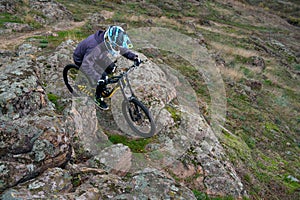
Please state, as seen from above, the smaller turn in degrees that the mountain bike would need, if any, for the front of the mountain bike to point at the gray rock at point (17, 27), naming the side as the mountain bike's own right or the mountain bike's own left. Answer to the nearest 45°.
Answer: approximately 180°

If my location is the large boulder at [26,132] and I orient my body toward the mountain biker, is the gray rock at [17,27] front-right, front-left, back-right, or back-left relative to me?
front-left

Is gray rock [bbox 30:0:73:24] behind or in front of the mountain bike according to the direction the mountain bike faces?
behind

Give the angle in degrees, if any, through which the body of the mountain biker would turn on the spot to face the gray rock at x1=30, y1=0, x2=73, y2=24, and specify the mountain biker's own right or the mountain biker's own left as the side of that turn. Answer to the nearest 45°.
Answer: approximately 135° to the mountain biker's own left

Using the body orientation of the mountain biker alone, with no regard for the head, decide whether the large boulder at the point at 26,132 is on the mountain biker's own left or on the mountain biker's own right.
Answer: on the mountain biker's own right

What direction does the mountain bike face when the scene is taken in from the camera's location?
facing the viewer and to the right of the viewer

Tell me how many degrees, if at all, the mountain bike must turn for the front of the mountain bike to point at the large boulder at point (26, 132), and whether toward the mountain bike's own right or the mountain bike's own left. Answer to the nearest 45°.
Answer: approximately 90° to the mountain bike's own right

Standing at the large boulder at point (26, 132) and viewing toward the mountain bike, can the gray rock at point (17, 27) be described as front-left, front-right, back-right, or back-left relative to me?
front-left

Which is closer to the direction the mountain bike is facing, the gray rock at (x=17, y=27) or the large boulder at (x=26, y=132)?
the large boulder
